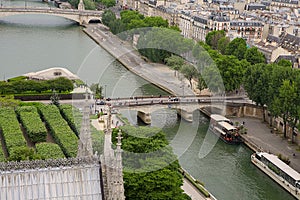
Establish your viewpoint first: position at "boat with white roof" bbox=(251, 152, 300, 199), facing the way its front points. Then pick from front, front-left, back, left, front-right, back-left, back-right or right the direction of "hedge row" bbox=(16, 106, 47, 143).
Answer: front-left

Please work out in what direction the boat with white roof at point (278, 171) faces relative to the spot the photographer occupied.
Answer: facing away from the viewer and to the left of the viewer

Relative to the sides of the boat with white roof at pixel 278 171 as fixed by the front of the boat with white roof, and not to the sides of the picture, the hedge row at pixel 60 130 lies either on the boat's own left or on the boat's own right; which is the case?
on the boat's own left

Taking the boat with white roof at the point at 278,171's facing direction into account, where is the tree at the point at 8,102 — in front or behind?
in front

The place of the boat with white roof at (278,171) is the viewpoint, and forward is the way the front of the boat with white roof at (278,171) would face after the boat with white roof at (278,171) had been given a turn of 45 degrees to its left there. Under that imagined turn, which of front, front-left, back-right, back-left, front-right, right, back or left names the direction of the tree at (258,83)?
right

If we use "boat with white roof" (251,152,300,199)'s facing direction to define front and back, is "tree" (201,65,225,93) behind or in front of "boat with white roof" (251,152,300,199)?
in front

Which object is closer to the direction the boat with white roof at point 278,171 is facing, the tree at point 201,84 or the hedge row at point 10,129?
the tree
